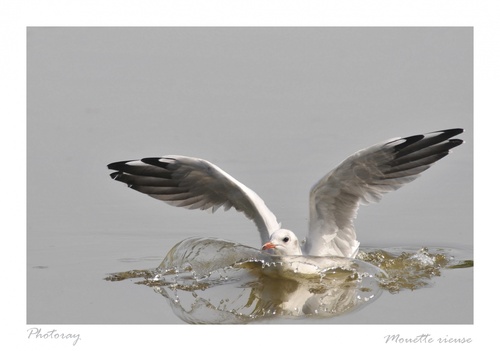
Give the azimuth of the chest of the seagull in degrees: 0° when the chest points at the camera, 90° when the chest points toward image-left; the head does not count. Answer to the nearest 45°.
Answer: approximately 45°
